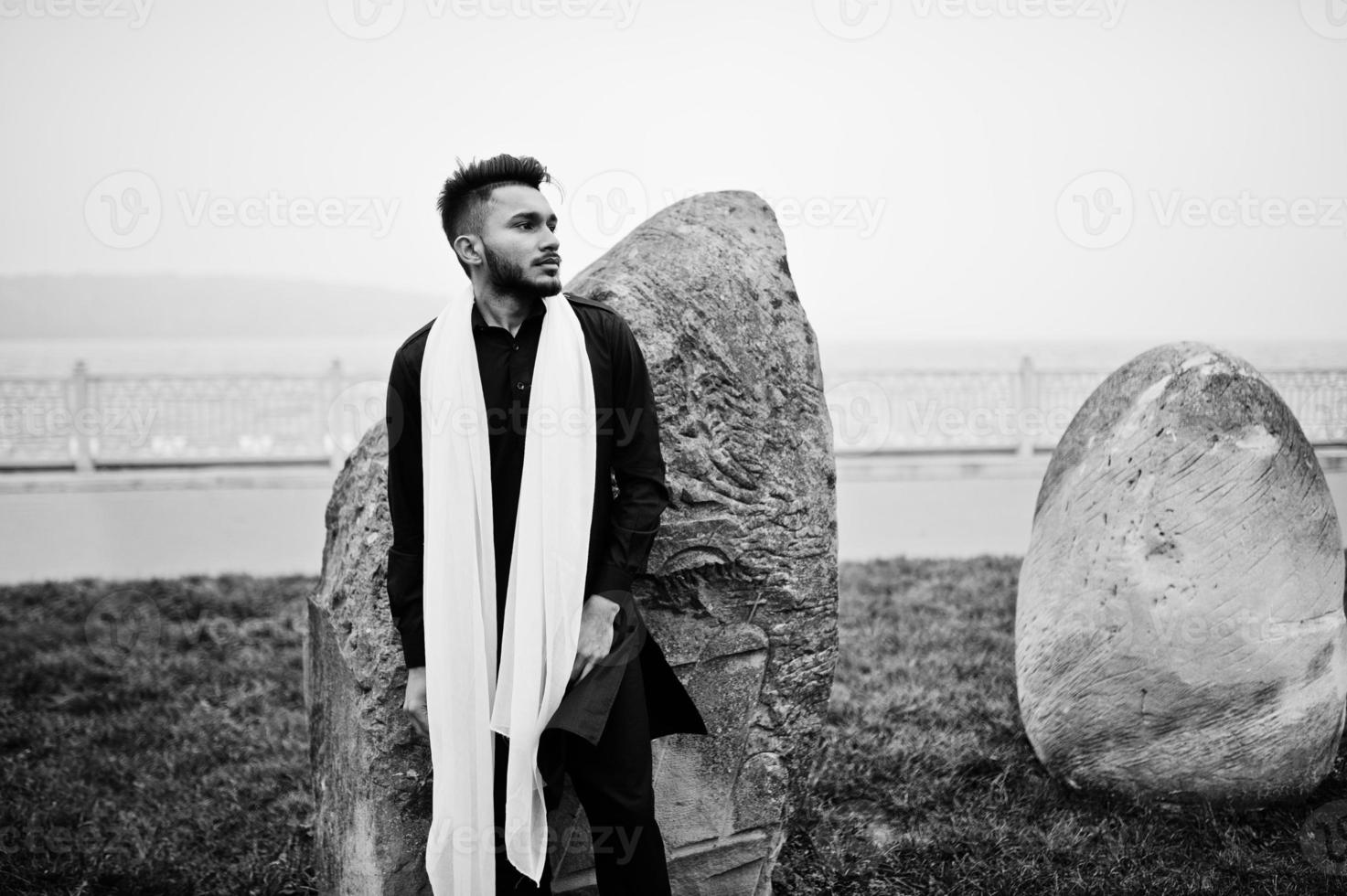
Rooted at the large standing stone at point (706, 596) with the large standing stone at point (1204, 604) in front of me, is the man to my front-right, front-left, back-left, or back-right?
back-right

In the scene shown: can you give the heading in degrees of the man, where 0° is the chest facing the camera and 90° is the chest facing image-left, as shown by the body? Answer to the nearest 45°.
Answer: approximately 0°

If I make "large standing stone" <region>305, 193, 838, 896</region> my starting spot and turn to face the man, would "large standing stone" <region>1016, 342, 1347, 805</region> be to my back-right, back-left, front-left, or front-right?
back-left

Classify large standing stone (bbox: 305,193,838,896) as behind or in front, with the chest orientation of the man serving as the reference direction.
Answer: behind

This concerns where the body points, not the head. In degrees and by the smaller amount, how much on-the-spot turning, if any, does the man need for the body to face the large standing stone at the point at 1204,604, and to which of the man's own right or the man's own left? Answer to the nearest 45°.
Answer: approximately 135° to the man's own left
